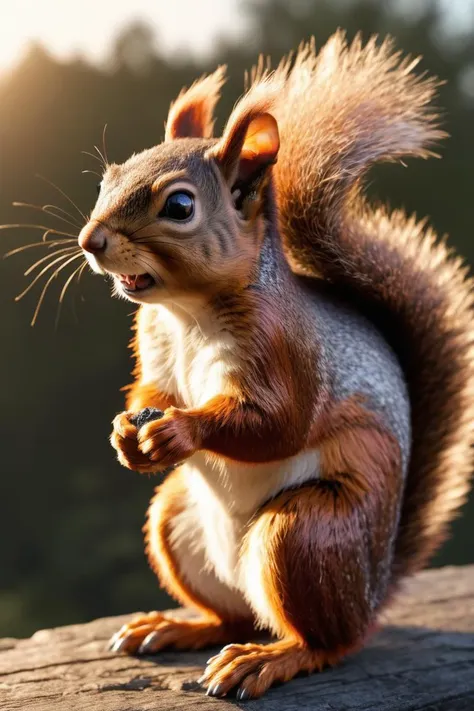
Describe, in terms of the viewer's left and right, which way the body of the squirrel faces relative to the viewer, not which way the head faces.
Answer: facing the viewer and to the left of the viewer
